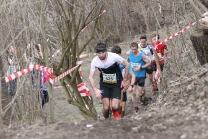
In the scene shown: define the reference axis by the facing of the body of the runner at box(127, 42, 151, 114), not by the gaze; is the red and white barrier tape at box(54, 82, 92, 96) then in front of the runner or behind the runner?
in front

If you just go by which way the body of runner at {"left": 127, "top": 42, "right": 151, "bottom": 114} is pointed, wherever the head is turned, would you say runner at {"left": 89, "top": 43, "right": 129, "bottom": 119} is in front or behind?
in front

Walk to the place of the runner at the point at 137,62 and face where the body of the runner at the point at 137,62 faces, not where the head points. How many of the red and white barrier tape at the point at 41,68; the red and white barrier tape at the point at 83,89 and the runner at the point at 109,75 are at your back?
0

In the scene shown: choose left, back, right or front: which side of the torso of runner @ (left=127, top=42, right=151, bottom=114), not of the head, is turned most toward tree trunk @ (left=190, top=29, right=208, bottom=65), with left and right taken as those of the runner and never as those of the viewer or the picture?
left

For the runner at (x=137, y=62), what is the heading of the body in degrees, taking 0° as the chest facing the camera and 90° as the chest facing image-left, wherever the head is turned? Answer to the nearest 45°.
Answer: approximately 45°

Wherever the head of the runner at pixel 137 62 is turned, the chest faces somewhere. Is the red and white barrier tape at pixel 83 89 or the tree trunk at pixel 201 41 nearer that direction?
the red and white barrier tape
